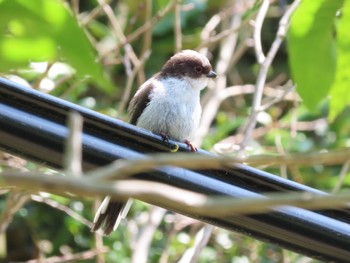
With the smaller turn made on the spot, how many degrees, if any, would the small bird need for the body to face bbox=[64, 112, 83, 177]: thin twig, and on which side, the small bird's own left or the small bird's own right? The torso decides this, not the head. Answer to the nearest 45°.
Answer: approximately 45° to the small bird's own right

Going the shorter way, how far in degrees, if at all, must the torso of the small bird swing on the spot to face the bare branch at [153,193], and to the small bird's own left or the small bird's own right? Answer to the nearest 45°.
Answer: approximately 45° to the small bird's own right

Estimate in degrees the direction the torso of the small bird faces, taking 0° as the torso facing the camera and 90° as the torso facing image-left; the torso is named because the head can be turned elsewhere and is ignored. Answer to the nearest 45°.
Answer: approximately 315°
